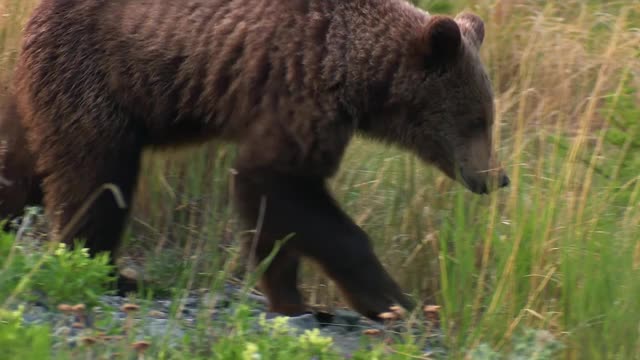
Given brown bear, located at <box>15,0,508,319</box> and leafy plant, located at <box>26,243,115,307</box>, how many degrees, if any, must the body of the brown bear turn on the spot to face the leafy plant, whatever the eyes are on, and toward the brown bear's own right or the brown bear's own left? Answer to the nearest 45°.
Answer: approximately 135° to the brown bear's own right

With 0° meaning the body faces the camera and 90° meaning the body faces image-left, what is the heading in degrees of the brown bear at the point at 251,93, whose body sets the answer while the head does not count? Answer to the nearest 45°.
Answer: approximately 270°

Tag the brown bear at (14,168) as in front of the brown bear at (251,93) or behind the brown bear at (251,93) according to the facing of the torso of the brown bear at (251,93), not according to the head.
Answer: behind
